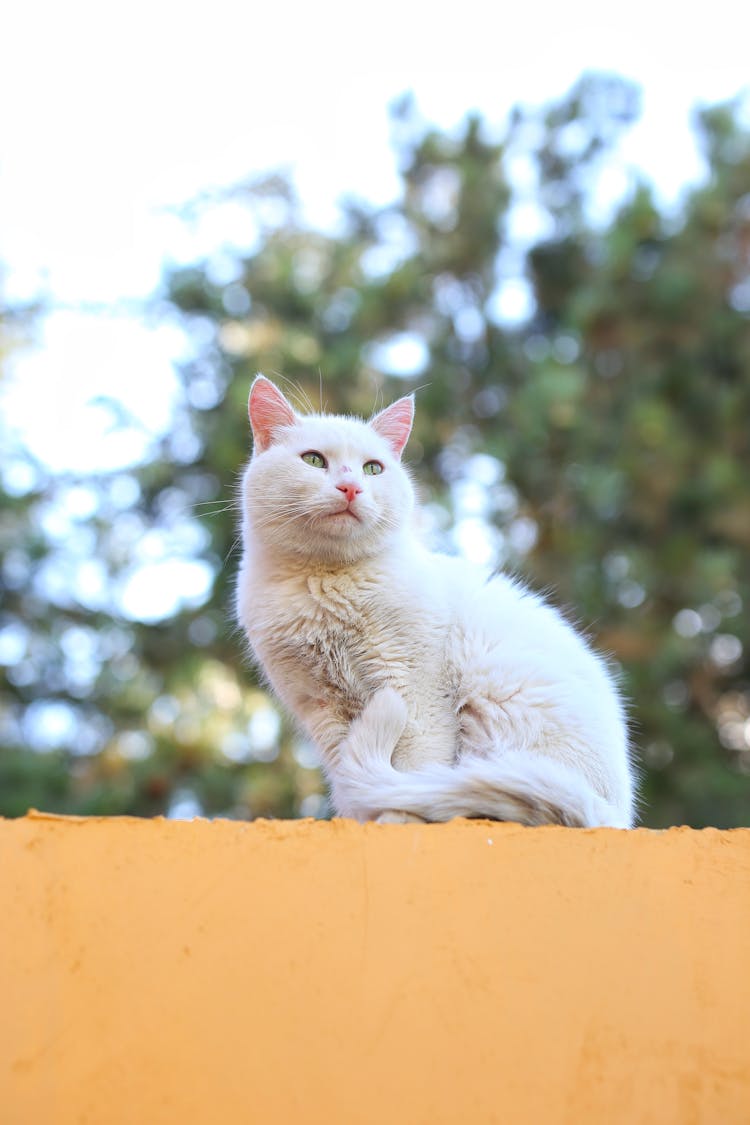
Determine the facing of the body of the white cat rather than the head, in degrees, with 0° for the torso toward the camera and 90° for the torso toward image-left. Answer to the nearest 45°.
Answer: approximately 45°
